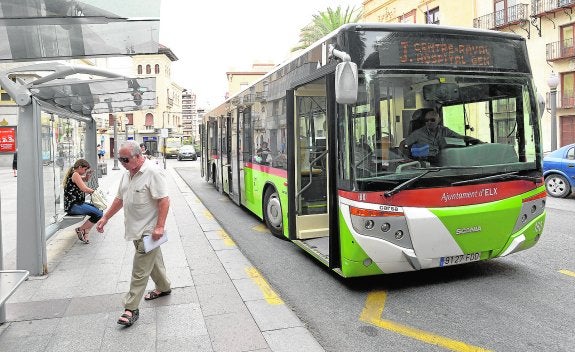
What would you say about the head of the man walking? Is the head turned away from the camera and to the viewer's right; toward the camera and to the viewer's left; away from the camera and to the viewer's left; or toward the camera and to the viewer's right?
toward the camera and to the viewer's left

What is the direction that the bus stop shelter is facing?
to the viewer's right

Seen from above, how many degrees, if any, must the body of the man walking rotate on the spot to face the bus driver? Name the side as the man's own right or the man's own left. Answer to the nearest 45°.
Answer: approximately 135° to the man's own left

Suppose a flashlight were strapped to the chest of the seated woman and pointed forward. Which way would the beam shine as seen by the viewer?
to the viewer's right

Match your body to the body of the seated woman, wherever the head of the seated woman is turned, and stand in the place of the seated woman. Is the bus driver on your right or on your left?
on your right

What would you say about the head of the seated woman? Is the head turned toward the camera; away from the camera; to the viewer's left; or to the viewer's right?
to the viewer's right

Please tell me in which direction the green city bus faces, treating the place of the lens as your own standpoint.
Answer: facing the viewer and to the right of the viewer
